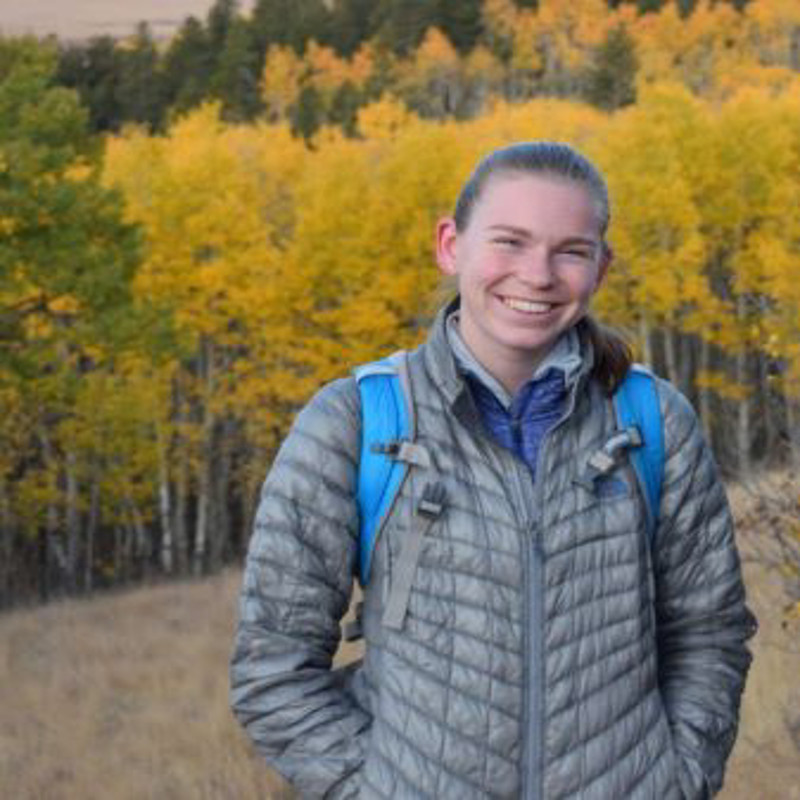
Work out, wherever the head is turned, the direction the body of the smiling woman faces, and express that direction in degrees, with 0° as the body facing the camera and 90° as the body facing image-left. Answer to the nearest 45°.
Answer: approximately 0°
